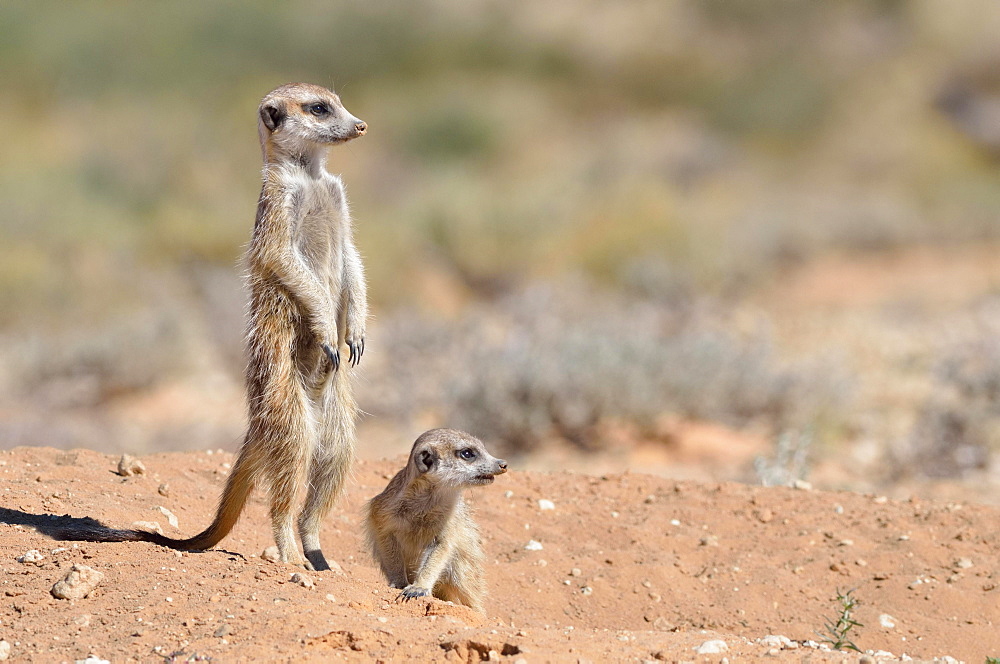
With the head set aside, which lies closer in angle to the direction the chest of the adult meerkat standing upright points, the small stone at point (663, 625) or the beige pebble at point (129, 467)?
the small stone

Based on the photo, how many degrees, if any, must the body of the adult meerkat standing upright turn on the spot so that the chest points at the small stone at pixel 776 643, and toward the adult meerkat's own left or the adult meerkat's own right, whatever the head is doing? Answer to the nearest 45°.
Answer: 0° — it already faces it

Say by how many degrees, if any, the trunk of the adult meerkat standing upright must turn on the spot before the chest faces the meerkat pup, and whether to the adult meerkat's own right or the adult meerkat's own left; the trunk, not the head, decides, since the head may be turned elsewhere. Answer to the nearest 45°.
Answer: approximately 45° to the adult meerkat's own left

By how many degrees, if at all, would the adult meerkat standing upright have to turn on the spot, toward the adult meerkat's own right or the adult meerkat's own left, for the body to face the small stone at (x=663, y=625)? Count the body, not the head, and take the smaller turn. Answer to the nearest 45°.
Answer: approximately 45° to the adult meerkat's own left

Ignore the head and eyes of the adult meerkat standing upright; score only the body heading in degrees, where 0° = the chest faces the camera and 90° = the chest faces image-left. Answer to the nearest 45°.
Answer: approximately 315°
